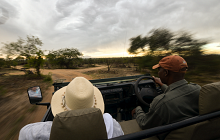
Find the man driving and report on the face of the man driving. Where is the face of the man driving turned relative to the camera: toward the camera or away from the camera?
away from the camera

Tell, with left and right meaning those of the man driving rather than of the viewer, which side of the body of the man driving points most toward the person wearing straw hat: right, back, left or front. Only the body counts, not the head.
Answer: left

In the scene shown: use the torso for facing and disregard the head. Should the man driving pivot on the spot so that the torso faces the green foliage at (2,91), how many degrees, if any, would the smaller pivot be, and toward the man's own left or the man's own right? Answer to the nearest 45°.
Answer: approximately 45° to the man's own left

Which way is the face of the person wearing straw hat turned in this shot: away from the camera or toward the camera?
away from the camera

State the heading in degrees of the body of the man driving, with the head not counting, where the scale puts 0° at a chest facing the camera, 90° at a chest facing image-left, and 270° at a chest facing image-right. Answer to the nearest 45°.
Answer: approximately 135°
